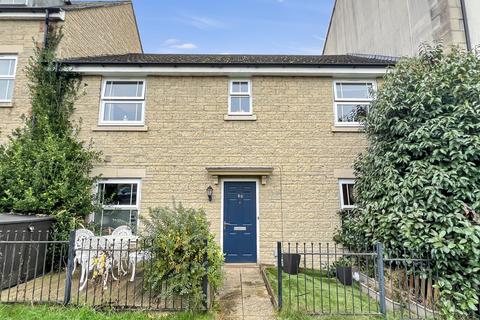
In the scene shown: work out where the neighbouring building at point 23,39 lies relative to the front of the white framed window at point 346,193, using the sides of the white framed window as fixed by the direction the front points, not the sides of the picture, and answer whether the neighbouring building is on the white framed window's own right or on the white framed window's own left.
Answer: on the white framed window's own right

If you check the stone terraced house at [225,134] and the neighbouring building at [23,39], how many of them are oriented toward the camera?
2

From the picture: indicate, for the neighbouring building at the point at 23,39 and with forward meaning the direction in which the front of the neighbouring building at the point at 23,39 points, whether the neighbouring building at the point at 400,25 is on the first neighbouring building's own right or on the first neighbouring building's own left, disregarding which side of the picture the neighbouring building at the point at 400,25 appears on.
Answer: on the first neighbouring building's own left

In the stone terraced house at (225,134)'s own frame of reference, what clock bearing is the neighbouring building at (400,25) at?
The neighbouring building is roughly at 9 o'clock from the stone terraced house.

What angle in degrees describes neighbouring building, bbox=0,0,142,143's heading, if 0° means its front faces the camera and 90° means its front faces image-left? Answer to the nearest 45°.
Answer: approximately 0°

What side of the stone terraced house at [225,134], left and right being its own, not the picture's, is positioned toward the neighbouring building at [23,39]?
right

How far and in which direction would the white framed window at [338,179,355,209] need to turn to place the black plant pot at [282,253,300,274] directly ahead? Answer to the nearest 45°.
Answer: approximately 45° to its right
